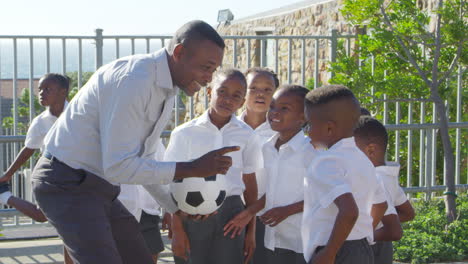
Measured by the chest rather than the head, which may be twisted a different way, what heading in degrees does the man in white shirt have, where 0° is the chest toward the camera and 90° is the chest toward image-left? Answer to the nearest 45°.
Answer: approximately 270°

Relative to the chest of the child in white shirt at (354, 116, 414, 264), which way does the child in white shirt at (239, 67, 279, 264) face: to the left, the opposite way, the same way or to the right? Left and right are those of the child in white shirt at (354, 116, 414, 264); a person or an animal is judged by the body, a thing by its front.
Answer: to the left

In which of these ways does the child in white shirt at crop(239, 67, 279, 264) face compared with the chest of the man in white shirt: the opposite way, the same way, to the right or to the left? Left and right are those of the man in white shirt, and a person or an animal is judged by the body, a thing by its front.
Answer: to the right

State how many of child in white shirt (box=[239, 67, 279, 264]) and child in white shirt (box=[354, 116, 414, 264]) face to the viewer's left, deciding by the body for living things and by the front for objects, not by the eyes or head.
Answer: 1

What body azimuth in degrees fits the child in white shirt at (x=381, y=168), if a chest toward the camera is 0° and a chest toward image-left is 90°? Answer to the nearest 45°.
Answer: approximately 90°

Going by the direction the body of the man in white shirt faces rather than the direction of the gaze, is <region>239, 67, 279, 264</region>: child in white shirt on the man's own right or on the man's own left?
on the man's own left

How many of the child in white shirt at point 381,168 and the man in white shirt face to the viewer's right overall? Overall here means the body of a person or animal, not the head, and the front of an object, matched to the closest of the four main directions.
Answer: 1

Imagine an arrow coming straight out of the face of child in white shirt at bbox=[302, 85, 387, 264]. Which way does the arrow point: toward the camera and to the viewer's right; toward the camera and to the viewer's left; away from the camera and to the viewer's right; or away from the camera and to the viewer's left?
away from the camera and to the viewer's left

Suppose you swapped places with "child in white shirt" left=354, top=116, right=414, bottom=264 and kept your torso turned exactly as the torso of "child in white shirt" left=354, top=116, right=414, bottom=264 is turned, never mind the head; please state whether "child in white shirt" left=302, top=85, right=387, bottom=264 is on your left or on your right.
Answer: on your left

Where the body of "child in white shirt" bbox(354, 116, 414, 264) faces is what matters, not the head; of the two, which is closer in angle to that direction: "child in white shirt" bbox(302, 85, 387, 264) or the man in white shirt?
the man in white shirt
